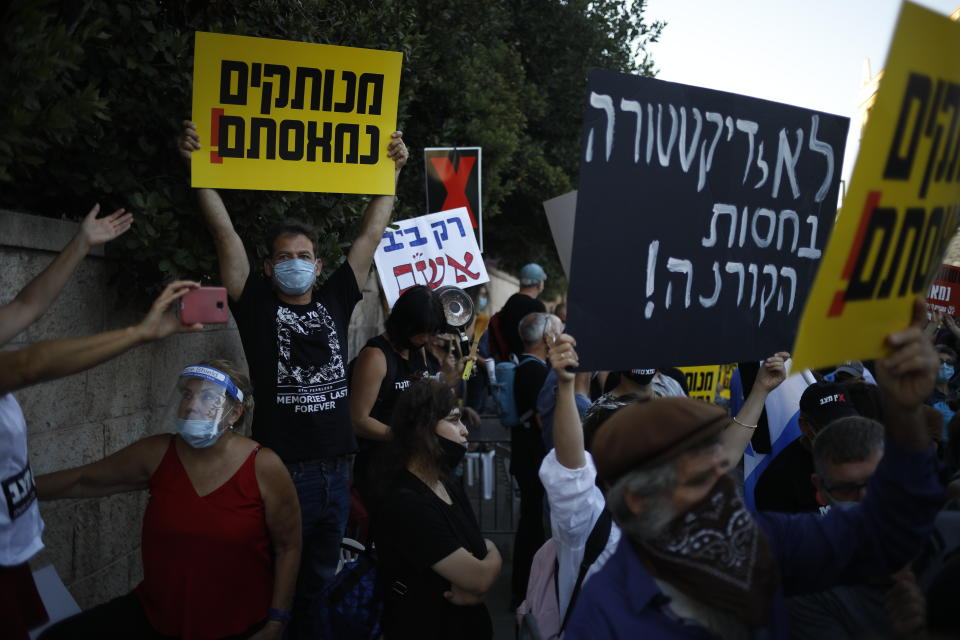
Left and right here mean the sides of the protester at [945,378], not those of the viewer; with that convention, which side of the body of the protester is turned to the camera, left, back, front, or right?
front

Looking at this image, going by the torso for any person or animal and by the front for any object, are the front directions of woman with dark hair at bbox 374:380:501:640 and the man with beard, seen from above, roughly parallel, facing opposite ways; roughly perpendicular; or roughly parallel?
roughly perpendicular

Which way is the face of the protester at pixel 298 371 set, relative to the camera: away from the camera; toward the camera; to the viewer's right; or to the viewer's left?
toward the camera

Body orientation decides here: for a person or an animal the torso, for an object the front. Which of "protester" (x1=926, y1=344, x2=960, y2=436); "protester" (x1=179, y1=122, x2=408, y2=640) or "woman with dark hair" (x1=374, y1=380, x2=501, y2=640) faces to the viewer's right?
the woman with dark hair

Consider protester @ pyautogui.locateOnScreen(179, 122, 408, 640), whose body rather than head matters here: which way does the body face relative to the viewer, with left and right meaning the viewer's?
facing the viewer

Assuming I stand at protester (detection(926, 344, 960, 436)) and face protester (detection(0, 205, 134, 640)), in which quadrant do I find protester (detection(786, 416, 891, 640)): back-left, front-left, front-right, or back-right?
front-left
